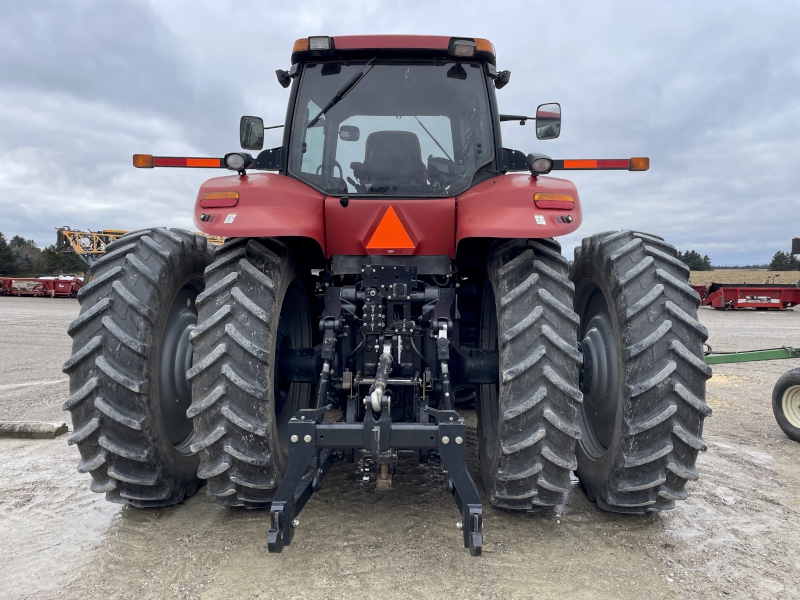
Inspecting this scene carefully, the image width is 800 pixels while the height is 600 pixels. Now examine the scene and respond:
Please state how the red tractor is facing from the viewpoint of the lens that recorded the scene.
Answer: facing away from the viewer

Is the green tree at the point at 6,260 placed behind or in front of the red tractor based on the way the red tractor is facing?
in front

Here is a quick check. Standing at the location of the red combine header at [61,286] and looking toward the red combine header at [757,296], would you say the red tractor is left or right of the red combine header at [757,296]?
right

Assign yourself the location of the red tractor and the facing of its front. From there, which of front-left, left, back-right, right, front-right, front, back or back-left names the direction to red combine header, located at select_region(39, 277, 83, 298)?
front-left

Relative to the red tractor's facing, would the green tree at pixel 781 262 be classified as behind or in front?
in front

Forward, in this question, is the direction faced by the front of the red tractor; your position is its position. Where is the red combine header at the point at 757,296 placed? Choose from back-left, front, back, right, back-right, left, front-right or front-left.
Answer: front-right

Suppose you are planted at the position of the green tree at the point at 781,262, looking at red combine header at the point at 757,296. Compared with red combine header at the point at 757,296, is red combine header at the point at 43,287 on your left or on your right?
right

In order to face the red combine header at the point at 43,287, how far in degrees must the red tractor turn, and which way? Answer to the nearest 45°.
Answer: approximately 45° to its left
